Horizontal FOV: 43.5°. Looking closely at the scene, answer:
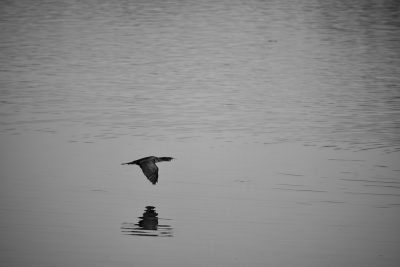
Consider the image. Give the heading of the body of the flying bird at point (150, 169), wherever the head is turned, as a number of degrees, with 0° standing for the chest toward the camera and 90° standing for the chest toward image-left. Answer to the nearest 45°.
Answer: approximately 270°
